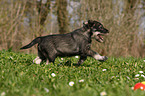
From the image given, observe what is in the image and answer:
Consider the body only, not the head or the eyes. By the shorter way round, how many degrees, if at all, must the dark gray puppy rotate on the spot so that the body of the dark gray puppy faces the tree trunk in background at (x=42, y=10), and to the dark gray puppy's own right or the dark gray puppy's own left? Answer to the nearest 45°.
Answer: approximately 90° to the dark gray puppy's own left

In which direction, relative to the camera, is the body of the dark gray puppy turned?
to the viewer's right
